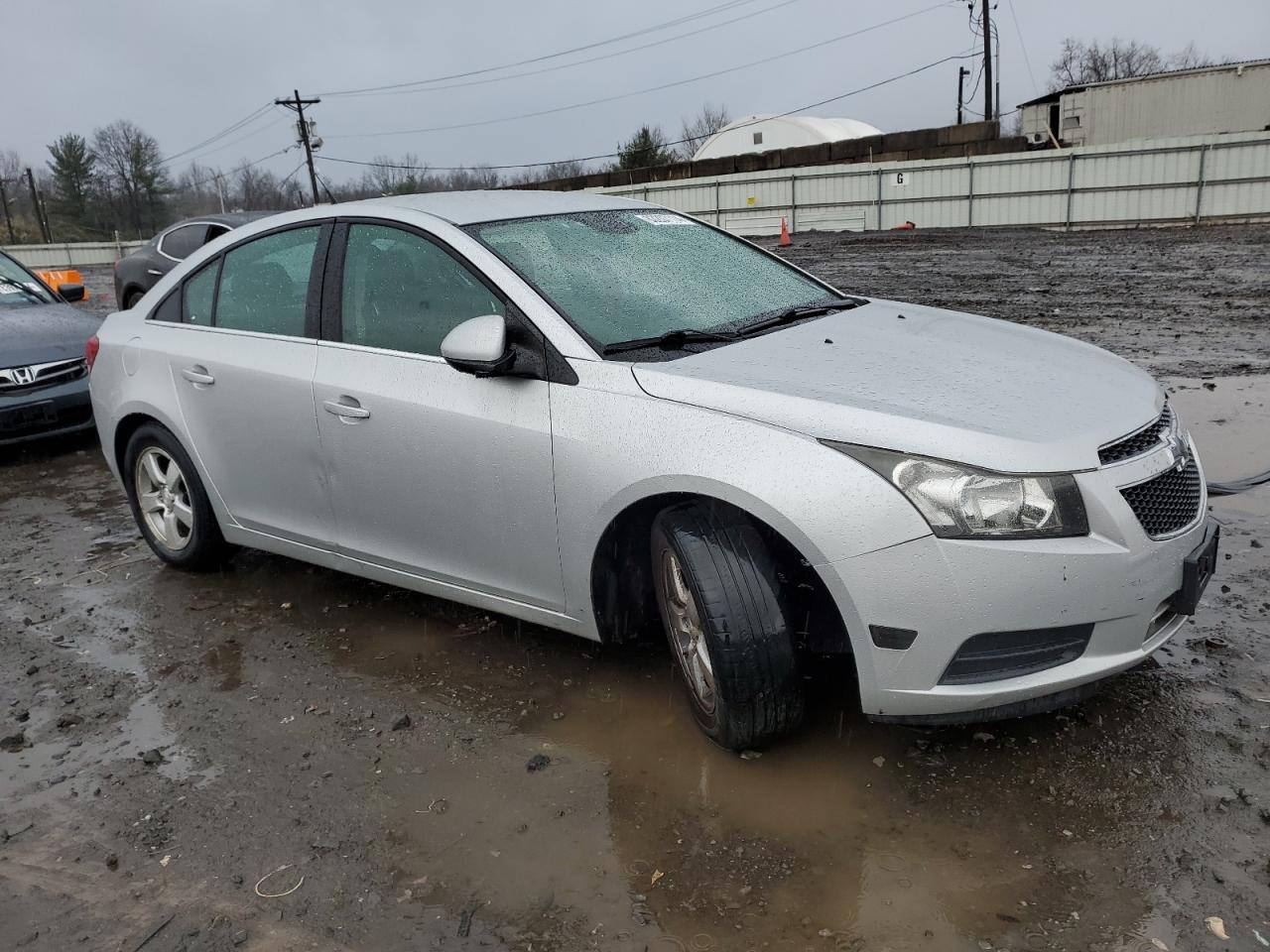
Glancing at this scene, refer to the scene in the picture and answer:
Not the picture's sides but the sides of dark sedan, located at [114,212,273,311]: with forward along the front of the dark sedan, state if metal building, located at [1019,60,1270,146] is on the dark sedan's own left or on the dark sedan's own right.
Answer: on the dark sedan's own left

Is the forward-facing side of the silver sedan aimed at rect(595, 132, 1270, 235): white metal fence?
no

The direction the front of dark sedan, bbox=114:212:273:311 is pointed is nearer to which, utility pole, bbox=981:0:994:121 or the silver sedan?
the silver sedan

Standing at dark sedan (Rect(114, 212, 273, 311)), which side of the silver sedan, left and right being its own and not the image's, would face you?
back

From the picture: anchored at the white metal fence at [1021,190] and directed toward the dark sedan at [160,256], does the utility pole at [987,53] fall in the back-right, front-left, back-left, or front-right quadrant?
back-right

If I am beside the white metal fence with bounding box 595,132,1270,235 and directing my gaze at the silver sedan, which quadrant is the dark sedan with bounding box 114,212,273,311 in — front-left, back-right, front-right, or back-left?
front-right

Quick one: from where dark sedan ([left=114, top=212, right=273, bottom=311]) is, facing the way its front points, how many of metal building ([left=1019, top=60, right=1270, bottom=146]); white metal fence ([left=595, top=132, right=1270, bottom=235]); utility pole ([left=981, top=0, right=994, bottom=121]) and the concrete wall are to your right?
0

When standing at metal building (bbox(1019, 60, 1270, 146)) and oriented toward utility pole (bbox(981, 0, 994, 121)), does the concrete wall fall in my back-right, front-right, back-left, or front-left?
front-left

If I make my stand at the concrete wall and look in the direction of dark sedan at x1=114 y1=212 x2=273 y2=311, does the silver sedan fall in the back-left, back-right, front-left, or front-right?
front-left

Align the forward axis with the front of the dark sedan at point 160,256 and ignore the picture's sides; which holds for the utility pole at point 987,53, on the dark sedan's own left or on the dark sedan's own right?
on the dark sedan's own left

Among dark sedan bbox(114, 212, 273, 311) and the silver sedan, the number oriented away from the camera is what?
0

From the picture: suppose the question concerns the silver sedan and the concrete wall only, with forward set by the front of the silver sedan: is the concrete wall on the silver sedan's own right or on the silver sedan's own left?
on the silver sedan's own left

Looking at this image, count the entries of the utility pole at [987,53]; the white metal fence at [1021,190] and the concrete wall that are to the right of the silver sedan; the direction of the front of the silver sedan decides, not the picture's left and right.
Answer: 0

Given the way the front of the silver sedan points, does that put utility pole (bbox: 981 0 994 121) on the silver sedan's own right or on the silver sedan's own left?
on the silver sedan's own left

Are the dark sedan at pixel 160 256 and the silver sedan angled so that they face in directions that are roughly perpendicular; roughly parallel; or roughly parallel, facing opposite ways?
roughly parallel

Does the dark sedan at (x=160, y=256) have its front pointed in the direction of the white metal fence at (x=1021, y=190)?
no

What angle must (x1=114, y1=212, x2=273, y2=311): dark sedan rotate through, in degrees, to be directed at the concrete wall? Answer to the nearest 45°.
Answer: approximately 90° to its left

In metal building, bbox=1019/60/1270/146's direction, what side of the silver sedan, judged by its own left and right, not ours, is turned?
left
